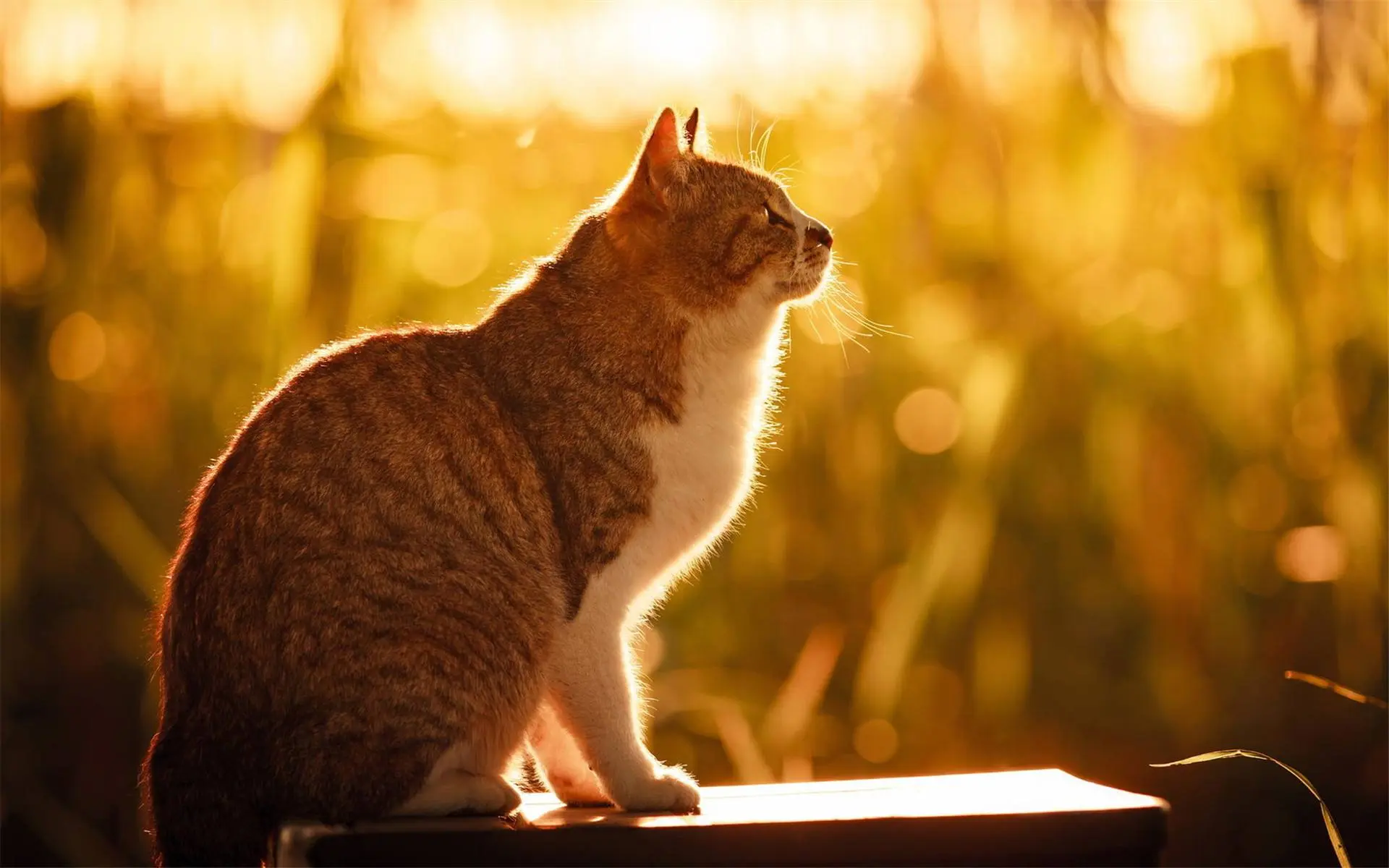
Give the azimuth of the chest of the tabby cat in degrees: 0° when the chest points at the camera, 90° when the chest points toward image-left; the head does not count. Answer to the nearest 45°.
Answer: approximately 270°
